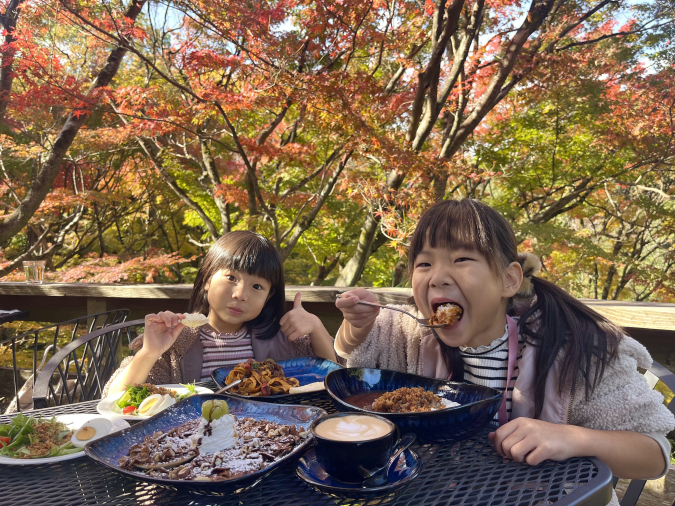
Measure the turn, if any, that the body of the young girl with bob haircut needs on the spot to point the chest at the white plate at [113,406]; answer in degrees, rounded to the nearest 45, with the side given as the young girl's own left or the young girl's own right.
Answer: approximately 45° to the young girl's own right

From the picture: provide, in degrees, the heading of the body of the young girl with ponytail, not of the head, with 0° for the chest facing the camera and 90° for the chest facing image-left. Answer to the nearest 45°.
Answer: approximately 45°

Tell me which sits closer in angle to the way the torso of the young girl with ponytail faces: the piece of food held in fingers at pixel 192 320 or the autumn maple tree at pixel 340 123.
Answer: the piece of food held in fingers

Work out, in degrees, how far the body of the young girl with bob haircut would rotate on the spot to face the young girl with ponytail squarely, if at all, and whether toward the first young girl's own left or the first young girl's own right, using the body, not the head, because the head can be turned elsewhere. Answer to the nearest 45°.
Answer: approximately 45° to the first young girl's own left

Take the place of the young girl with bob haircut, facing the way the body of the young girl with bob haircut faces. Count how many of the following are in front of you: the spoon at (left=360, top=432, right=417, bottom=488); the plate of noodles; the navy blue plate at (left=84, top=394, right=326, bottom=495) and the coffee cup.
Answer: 4

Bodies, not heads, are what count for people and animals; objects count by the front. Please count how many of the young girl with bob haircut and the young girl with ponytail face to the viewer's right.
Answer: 0

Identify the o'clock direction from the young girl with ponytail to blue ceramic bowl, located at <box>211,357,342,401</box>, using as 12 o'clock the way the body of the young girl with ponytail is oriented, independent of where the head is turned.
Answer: The blue ceramic bowl is roughly at 2 o'clock from the young girl with ponytail.

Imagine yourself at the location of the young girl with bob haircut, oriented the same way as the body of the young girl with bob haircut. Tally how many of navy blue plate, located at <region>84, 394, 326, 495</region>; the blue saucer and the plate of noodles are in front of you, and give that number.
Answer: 3

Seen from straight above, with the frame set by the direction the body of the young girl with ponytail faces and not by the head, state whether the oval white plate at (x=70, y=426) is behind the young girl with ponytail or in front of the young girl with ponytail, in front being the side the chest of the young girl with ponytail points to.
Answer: in front

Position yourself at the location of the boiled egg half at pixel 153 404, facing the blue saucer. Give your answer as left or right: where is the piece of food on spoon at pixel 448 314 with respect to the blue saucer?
left

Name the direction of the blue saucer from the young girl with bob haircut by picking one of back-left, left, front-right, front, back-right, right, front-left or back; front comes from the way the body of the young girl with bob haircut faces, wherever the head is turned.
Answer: front

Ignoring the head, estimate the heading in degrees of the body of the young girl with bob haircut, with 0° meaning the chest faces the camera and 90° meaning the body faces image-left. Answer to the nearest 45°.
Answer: approximately 0°

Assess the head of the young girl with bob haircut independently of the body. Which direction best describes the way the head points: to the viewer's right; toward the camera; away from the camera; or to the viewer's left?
toward the camera

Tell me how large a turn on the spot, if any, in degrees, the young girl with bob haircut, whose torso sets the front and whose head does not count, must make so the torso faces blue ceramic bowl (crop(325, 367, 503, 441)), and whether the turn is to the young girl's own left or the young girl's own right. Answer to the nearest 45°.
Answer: approximately 45° to the young girl's own left
